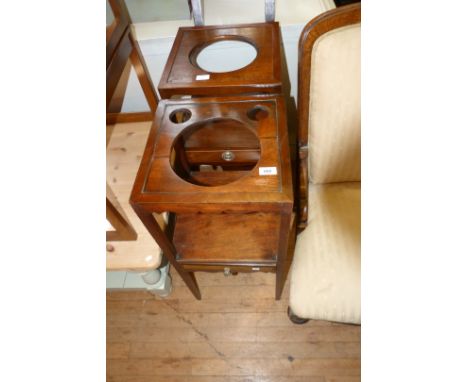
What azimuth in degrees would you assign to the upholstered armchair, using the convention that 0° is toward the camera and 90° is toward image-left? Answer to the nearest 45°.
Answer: approximately 0°
